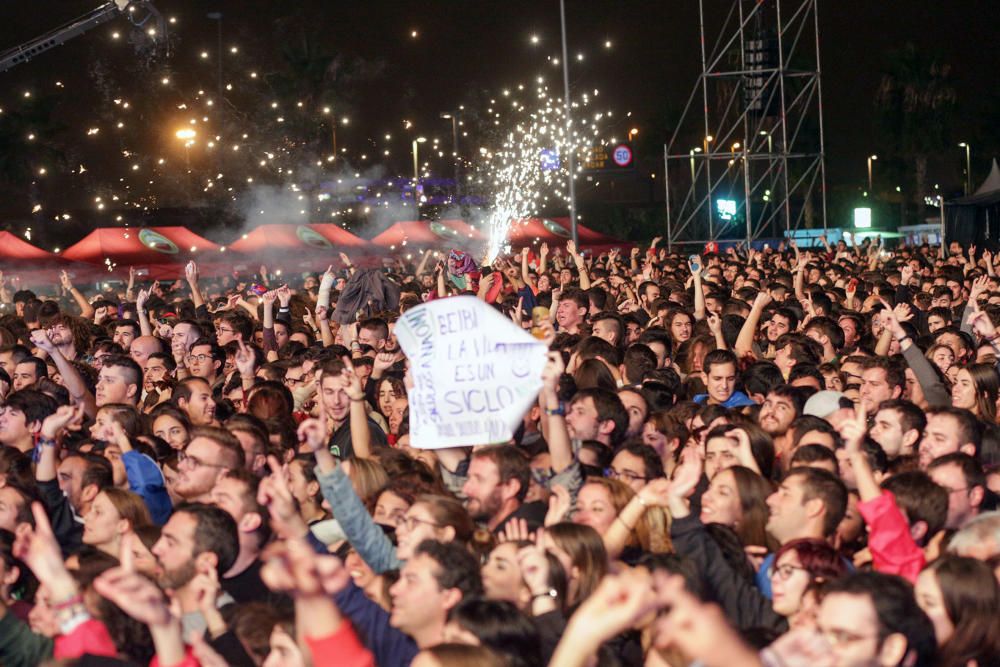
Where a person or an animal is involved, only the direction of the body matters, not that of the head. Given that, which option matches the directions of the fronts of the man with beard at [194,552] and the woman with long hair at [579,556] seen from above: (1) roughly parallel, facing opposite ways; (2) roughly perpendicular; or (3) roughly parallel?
roughly parallel

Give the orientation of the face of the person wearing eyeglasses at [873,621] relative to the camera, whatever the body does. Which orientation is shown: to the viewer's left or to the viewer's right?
to the viewer's left

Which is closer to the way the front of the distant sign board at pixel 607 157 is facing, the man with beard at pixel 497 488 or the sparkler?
the man with beard

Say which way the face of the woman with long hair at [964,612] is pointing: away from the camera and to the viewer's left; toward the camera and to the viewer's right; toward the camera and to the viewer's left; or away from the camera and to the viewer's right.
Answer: toward the camera and to the viewer's left

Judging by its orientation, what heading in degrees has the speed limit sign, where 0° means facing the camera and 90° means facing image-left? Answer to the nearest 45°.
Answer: approximately 0°

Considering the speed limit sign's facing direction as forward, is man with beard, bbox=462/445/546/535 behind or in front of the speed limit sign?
in front

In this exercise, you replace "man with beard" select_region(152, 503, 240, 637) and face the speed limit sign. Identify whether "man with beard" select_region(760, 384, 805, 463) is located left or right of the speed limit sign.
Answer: right

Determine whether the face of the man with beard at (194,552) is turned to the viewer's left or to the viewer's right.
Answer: to the viewer's left
